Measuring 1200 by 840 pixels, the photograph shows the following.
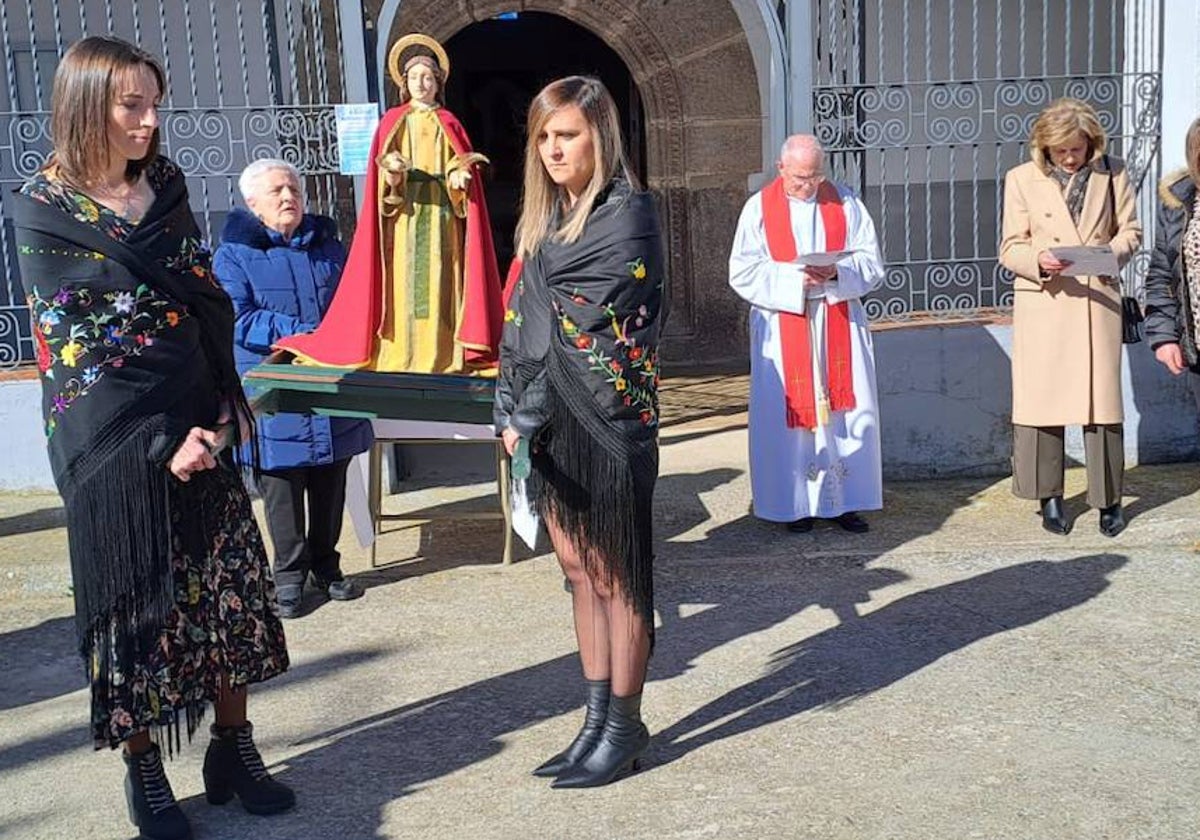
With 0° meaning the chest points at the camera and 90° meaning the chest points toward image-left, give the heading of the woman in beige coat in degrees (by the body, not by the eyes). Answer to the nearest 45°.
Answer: approximately 0°

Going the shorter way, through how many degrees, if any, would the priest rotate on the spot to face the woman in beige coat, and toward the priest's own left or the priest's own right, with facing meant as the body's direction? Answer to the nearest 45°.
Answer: approximately 90° to the priest's own left

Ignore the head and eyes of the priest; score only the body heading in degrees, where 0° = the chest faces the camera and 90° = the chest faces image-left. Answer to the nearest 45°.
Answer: approximately 0°

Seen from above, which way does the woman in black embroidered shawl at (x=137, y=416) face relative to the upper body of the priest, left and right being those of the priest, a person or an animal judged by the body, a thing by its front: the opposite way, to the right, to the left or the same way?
to the left

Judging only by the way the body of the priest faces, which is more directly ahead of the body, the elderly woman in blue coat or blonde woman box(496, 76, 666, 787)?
the blonde woman

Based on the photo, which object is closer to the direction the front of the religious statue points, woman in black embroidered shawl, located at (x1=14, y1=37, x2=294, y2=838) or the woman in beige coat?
the woman in black embroidered shawl

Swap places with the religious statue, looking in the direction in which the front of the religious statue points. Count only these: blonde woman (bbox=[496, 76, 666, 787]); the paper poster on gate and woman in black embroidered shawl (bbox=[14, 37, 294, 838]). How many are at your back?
1

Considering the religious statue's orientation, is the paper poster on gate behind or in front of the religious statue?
behind

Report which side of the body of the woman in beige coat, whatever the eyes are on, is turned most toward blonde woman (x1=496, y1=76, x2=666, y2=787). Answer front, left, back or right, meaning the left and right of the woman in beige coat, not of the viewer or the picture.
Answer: front

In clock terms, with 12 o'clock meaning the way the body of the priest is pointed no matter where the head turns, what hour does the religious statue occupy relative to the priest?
The religious statue is roughly at 2 o'clock from the priest.

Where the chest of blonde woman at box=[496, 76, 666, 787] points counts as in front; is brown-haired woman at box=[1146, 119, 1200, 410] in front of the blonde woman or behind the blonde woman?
behind
